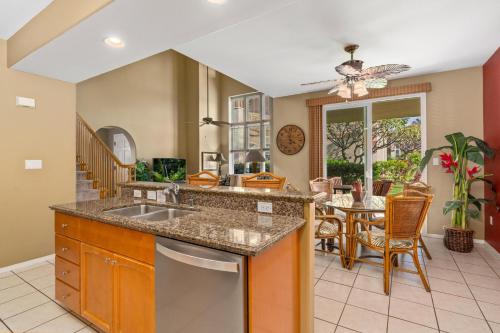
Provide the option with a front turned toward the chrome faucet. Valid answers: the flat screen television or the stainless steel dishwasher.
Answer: the flat screen television

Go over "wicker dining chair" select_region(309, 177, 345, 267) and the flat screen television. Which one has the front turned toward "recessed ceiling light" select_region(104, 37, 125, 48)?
the flat screen television

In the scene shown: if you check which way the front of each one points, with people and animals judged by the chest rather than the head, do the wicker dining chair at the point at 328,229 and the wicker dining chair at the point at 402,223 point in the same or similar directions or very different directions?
very different directions

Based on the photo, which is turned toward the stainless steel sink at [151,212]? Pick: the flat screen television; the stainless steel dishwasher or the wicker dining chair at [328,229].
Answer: the flat screen television

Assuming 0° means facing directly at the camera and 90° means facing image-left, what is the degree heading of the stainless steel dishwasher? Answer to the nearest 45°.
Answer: approximately 45°

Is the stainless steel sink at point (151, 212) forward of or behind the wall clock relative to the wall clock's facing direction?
forward

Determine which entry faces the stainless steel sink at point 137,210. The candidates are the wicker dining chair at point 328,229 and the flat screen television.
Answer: the flat screen television

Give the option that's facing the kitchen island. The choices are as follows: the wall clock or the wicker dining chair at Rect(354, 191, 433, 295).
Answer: the wall clock

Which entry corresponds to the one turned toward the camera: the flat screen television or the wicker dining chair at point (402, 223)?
the flat screen television

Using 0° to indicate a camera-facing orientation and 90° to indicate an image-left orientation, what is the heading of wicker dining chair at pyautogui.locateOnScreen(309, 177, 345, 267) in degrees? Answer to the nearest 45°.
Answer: approximately 315°

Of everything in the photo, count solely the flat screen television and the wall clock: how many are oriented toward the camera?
2

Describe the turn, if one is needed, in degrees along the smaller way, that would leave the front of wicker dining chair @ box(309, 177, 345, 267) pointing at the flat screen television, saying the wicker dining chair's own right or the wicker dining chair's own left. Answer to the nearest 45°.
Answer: approximately 180°

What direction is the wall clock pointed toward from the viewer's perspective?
toward the camera

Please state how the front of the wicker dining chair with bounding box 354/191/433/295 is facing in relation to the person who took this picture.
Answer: facing away from the viewer and to the left of the viewer

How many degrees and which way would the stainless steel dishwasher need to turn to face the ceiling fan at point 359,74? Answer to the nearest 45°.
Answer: approximately 180°

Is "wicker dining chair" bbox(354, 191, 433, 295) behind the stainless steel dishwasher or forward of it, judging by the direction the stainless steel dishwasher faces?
behind

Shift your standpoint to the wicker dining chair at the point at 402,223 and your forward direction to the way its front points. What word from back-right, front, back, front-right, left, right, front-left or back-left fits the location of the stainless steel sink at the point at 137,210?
left

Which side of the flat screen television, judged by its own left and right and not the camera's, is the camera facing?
front

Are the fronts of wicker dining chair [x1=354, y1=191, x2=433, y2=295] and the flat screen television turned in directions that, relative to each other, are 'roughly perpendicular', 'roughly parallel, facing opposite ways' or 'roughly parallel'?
roughly parallel, facing opposite ways
